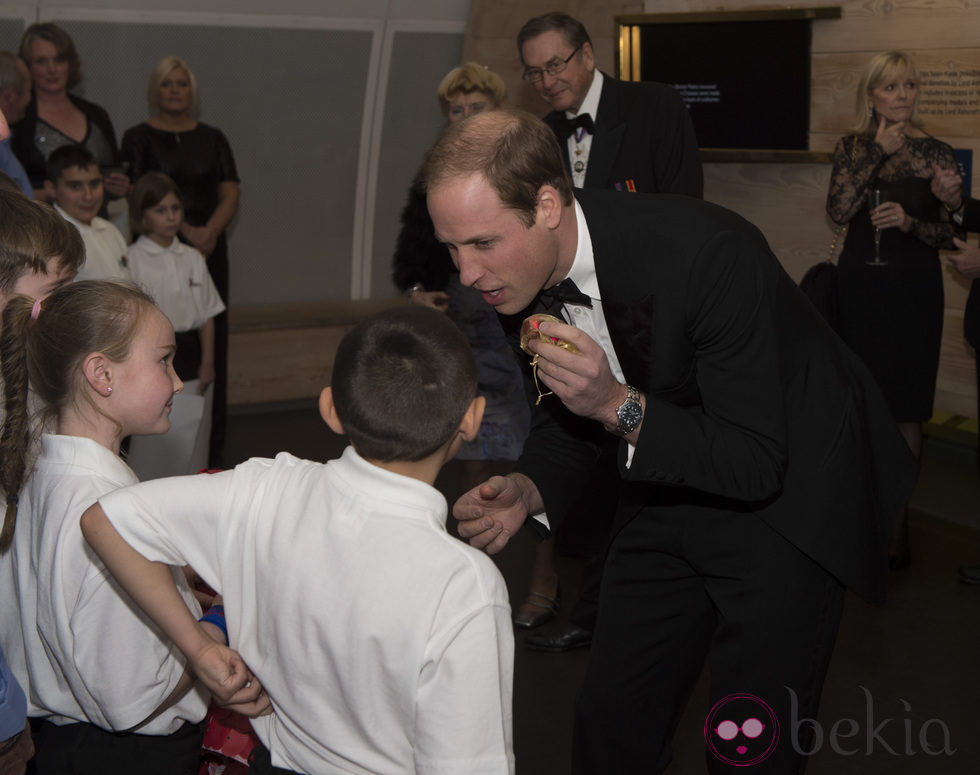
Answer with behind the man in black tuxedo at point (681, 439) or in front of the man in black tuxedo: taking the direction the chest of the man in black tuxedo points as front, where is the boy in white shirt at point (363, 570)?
in front

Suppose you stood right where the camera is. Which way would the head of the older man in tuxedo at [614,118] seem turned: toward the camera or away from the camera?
toward the camera

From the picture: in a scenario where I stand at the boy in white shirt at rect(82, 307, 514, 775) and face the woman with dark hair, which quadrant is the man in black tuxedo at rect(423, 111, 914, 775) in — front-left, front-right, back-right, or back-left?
front-right

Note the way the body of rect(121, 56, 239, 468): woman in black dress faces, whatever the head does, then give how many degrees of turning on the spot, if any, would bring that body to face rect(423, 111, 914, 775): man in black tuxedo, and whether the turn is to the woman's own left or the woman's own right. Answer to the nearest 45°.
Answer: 0° — they already face them

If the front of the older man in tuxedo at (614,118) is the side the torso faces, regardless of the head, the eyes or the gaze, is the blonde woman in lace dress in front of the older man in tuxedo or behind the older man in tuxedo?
behind

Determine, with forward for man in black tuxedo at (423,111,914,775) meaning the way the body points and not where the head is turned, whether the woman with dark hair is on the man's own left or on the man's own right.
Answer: on the man's own right

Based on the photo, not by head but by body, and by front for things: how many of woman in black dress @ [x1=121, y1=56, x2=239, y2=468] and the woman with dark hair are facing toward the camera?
2

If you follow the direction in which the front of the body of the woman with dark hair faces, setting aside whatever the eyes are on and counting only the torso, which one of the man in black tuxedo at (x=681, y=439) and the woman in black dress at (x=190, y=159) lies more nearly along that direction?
the man in black tuxedo

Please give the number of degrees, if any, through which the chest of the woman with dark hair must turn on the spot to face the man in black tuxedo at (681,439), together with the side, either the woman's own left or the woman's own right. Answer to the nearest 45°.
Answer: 0° — they already face them

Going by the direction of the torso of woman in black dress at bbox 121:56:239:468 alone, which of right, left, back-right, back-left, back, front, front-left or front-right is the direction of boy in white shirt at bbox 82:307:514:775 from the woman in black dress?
front

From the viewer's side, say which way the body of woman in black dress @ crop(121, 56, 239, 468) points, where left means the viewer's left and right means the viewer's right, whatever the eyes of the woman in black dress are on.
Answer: facing the viewer

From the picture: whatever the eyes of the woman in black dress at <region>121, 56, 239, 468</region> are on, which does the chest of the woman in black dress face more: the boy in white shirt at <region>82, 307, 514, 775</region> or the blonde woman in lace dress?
the boy in white shirt

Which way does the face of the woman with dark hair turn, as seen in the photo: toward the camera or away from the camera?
toward the camera

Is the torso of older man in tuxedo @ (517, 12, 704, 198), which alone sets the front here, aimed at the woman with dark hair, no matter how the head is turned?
no

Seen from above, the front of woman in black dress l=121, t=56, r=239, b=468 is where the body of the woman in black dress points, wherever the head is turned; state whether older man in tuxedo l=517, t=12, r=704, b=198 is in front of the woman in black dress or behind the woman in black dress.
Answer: in front

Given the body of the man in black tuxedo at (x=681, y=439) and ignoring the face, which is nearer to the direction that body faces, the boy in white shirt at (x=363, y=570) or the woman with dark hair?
the boy in white shirt

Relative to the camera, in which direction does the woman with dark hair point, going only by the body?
toward the camera

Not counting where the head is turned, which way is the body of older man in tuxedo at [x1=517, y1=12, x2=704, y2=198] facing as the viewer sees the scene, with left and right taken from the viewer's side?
facing the viewer and to the left of the viewer
